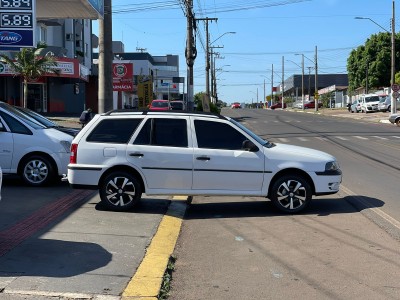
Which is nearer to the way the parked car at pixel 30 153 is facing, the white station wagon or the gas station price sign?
the white station wagon

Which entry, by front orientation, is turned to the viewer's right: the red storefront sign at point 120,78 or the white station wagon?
the white station wagon

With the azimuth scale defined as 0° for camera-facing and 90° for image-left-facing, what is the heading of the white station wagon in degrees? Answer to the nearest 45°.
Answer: approximately 270°

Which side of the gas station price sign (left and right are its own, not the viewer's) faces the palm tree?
back

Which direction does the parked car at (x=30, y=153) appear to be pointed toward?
to the viewer's right

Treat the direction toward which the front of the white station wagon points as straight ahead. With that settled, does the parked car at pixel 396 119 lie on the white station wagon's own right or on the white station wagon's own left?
on the white station wagon's own left

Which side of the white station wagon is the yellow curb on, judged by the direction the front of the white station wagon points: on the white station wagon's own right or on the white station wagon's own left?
on the white station wagon's own right

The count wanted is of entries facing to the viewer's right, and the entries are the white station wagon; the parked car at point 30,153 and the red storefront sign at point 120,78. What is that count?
2

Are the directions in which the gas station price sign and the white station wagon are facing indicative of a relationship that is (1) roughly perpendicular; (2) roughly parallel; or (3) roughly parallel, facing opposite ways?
roughly perpendicular

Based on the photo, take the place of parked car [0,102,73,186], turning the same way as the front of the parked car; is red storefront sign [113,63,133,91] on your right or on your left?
on your left
